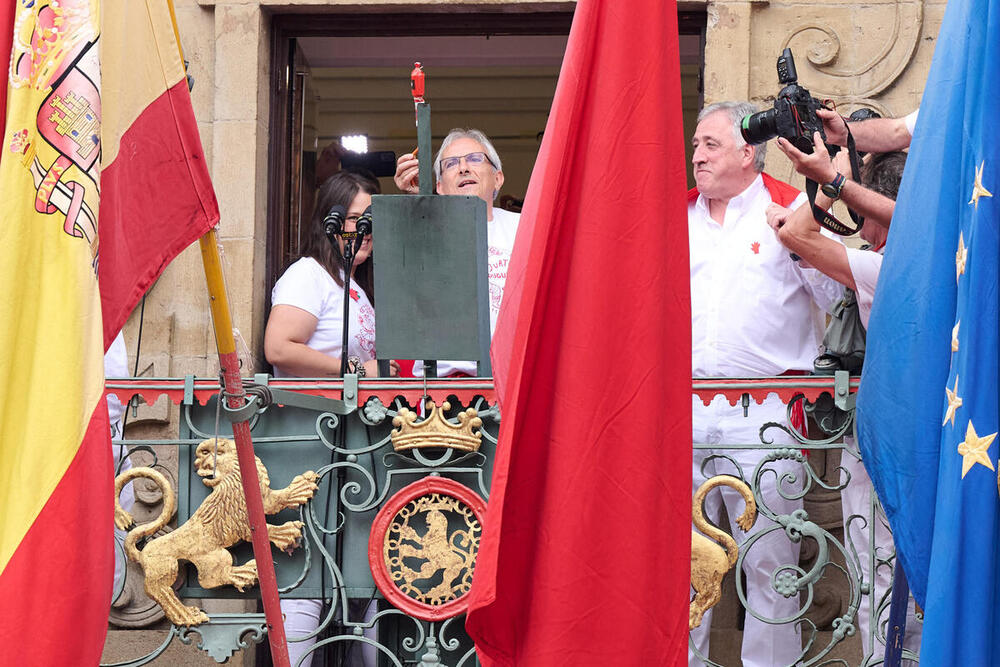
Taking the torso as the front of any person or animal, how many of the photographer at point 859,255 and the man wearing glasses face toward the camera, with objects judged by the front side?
1

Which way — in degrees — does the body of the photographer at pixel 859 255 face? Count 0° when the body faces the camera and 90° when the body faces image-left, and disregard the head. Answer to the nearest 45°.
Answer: approximately 90°

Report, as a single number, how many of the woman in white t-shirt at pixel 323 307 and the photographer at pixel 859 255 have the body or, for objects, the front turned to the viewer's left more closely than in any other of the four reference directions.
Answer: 1

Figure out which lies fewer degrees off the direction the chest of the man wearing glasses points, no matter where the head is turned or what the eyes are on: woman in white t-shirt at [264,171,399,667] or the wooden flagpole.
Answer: the wooden flagpole

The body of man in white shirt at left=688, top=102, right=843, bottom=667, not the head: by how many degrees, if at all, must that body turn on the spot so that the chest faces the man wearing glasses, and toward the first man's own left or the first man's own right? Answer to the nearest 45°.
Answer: approximately 45° to the first man's own right
